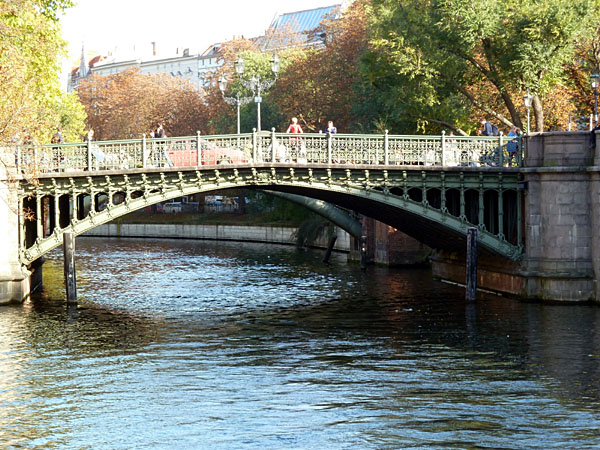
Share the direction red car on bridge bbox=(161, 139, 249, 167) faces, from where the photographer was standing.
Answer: facing to the right of the viewer

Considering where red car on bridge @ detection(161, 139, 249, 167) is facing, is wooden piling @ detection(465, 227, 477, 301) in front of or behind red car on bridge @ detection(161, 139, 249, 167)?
in front
